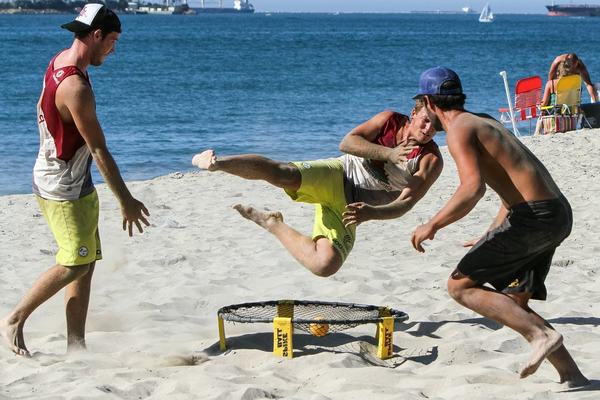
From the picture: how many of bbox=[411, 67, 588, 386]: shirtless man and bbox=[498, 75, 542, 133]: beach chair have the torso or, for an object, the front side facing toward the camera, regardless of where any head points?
0

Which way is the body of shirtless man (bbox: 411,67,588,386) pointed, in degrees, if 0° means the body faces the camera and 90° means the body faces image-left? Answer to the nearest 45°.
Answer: approximately 135°

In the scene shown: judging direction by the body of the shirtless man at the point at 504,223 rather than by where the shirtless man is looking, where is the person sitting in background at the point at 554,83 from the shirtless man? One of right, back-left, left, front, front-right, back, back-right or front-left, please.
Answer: front-right

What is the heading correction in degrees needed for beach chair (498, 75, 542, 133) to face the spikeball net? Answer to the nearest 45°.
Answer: approximately 135° to its left

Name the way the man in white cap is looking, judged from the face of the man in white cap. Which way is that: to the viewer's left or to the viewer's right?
to the viewer's right

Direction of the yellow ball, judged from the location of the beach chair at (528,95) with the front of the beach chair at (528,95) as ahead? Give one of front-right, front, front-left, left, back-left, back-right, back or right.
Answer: back-left

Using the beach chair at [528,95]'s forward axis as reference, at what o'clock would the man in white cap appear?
The man in white cap is roughly at 8 o'clock from the beach chair.

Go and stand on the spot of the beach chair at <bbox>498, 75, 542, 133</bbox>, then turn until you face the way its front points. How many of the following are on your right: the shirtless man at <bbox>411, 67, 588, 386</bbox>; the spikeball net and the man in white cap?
0

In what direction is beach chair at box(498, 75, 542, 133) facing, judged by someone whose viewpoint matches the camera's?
facing away from the viewer and to the left of the viewer

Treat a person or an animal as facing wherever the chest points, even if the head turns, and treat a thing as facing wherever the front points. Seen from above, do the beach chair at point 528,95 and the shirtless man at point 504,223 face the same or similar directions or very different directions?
same or similar directions
